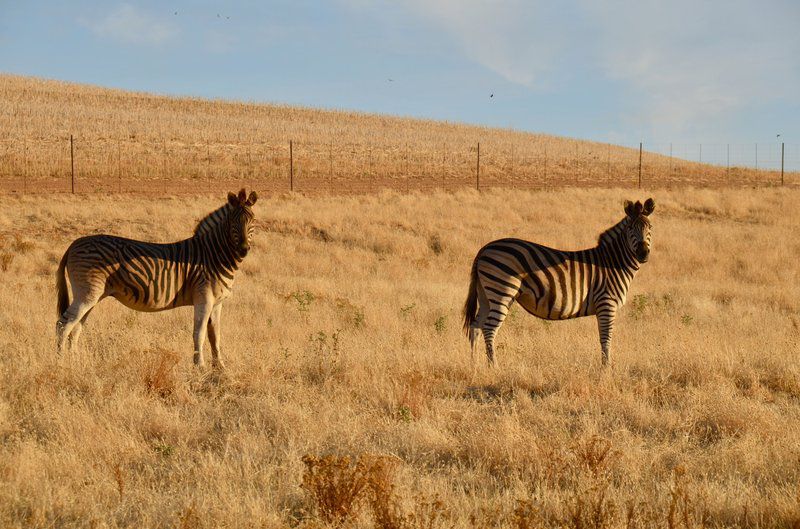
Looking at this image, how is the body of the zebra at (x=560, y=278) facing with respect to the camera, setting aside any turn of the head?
to the viewer's right

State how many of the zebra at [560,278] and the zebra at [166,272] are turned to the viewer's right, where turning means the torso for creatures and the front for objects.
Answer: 2

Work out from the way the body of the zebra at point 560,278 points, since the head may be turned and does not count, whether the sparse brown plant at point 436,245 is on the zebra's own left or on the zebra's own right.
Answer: on the zebra's own left

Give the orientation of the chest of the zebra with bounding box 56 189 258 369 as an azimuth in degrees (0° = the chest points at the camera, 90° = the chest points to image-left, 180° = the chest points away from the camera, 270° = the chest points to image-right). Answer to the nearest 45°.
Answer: approximately 270°

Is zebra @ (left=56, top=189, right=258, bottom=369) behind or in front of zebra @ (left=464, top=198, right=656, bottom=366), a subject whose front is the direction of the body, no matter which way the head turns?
behind

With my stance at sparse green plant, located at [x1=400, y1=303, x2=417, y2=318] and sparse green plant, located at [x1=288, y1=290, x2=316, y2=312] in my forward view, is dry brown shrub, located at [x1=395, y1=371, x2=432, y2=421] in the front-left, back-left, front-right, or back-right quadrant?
back-left

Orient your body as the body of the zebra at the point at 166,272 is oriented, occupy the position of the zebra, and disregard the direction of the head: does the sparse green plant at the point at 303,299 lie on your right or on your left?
on your left

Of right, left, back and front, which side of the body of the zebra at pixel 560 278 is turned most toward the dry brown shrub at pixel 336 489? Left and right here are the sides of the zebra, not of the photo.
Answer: right
